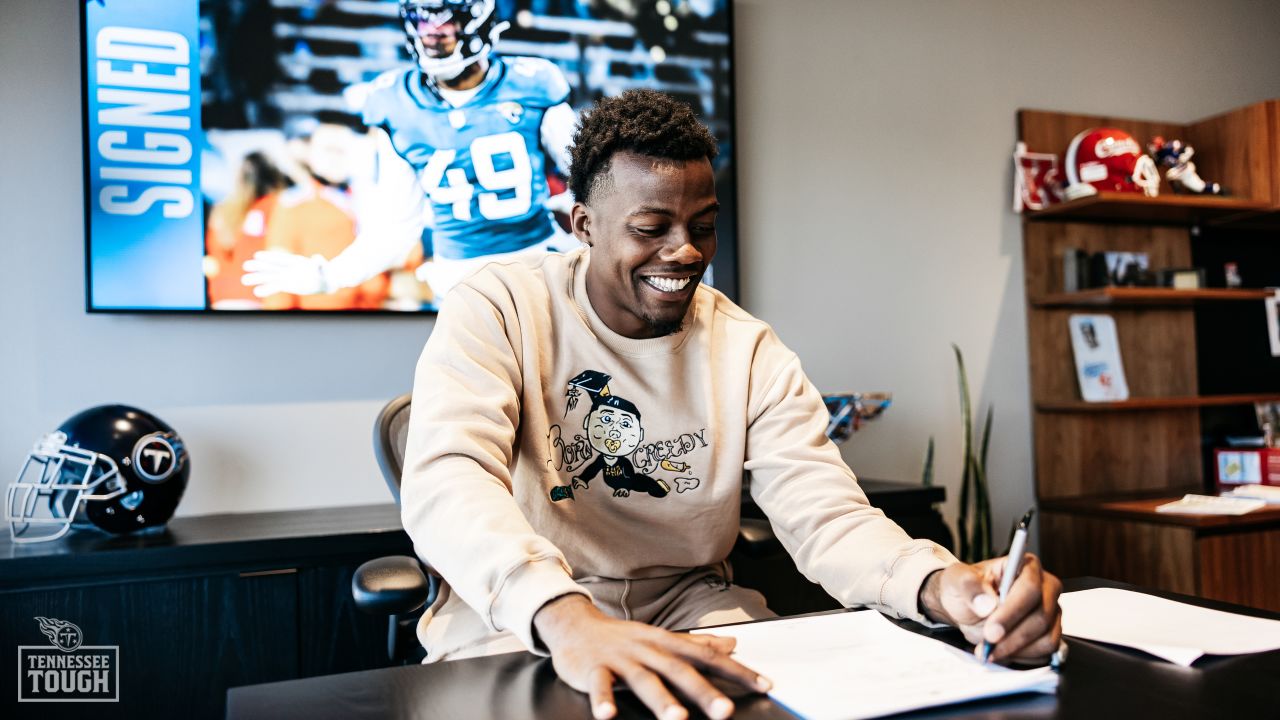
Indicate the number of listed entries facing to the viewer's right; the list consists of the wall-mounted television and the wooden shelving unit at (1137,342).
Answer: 0

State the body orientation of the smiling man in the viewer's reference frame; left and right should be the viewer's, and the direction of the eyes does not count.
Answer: facing the viewer and to the right of the viewer

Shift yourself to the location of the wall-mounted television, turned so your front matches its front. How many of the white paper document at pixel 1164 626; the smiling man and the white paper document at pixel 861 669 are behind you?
0

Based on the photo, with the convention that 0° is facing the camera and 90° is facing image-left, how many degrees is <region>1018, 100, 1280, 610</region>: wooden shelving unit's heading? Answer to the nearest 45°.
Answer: approximately 45°

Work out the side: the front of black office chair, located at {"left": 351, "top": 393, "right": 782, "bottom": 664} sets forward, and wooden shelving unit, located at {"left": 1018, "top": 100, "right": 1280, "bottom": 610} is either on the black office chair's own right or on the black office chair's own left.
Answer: on the black office chair's own left

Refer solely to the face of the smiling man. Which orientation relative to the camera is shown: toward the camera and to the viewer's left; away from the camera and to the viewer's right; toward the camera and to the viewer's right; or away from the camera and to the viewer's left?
toward the camera and to the viewer's right

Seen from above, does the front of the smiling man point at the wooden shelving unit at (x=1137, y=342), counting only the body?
no

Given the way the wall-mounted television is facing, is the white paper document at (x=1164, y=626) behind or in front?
in front

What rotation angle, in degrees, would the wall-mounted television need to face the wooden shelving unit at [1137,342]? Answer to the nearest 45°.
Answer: approximately 90° to its left

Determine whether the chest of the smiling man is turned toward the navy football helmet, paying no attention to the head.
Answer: no

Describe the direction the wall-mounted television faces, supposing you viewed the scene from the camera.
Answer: facing the viewer

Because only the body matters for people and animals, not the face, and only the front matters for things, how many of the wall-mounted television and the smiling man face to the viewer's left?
0

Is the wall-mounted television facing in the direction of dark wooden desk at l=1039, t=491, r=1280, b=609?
no
